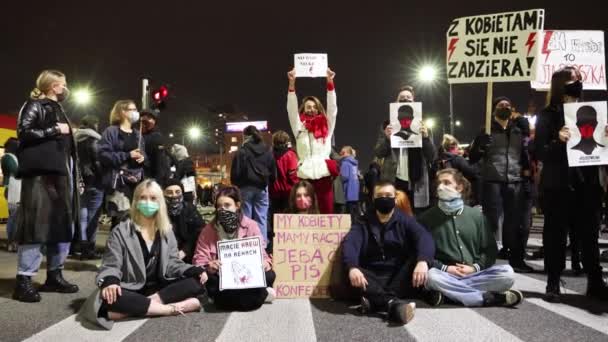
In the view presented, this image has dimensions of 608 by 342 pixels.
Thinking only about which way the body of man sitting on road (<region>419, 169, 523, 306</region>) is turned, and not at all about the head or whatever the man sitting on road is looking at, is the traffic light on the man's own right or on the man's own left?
on the man's own right

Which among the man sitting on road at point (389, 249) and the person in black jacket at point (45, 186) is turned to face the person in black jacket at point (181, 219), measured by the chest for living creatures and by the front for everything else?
the person in black jacket at point (45, 186)

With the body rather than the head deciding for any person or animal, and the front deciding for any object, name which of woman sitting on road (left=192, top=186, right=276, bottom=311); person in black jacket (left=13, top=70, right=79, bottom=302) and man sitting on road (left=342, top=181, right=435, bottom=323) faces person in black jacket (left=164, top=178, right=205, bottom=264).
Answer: person in black jacket (left=13, top=70, right=79, bottom=302)

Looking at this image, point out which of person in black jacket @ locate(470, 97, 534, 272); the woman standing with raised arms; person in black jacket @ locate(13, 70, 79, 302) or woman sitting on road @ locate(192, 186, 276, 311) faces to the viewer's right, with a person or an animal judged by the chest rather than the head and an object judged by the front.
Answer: person in black jacket @ locate(13, 70, 79, 302)

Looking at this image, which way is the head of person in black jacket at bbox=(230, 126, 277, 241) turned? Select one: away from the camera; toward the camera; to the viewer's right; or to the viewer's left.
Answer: away from the camera

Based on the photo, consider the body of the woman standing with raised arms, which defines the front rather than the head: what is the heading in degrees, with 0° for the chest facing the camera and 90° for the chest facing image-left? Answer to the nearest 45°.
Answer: approximately 0°
